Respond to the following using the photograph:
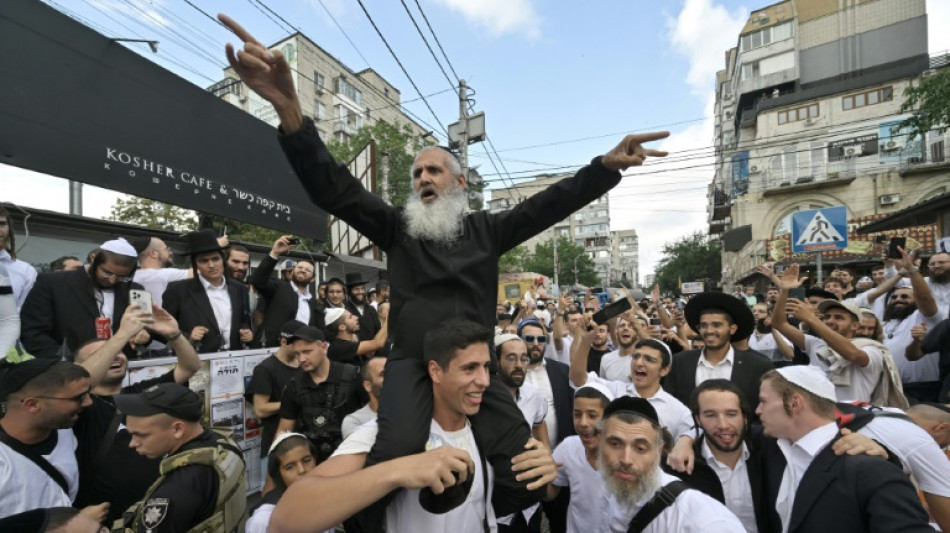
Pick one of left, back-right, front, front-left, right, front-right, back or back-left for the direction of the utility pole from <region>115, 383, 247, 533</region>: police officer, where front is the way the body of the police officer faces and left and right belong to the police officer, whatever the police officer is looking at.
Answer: back-right

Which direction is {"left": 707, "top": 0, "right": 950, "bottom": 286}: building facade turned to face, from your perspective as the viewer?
facing the viewer and to the left of the viewer

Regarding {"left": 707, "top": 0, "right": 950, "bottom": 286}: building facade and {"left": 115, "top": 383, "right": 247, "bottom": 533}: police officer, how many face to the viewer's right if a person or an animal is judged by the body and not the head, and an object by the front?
0

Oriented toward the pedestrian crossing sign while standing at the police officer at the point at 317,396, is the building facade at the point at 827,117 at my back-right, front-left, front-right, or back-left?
front-left

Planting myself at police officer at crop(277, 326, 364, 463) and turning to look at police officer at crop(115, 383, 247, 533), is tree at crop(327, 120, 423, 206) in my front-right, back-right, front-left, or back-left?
back-right

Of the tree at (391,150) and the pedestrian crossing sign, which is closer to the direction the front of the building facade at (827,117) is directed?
the tree

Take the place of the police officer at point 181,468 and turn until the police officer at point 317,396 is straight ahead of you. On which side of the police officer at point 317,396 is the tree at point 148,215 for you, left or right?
left

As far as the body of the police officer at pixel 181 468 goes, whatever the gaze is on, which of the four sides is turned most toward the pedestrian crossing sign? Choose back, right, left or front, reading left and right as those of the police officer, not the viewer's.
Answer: back
